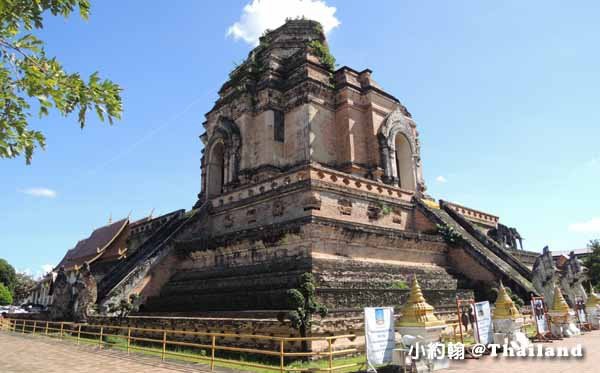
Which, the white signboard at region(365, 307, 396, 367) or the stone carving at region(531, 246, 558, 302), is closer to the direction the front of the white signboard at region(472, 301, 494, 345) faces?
the white signboard

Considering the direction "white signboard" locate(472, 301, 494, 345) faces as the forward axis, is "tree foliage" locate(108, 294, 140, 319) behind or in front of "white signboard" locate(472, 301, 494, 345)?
behind

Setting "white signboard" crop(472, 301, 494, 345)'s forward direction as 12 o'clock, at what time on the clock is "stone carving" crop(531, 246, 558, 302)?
The stone carving is roughly at 8 o'clock from the white signboard.

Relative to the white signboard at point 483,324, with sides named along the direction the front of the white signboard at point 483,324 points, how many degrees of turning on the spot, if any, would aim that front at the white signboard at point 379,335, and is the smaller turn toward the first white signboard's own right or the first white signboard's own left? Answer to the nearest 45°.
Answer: approximately 90° to the first white signboard's own right

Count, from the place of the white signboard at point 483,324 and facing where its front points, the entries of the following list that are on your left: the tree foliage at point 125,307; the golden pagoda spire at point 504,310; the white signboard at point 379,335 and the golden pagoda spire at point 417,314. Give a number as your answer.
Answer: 1

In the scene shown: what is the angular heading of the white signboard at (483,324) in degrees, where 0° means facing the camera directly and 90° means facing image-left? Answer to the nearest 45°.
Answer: approximately 315°

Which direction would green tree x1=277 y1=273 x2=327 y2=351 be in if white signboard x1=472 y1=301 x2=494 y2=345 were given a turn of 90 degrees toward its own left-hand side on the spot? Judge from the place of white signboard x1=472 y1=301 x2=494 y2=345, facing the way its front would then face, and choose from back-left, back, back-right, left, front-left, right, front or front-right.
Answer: back

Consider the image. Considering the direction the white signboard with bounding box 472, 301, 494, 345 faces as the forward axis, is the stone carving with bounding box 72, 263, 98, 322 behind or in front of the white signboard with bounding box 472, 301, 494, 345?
behind

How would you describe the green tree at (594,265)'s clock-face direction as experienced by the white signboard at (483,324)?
The green tree is roughly at 8 o'clock from the white signboard.

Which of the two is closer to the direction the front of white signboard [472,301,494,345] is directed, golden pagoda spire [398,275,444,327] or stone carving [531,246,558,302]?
the golden pagoda spire

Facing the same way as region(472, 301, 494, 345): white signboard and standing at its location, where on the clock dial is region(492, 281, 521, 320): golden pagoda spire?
The golden pagoda spire is roughly at 9 o'clock from the white signboard.

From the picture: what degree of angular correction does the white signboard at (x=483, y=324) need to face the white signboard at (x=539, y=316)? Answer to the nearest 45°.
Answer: approximately 90° to its left
